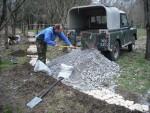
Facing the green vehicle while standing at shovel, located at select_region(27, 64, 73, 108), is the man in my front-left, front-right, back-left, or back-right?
front-left

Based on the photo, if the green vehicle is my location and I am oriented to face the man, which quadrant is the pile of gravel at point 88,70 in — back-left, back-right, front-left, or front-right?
front-left

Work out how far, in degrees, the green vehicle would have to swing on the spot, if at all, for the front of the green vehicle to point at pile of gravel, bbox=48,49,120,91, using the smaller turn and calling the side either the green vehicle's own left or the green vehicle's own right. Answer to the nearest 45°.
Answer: approximately 135° to the green vehicle's own right

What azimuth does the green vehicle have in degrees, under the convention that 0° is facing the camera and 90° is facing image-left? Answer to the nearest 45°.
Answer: approximately 225°

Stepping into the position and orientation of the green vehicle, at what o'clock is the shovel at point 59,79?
The shovel is roughly at 5 o'clock from the green vehicle.

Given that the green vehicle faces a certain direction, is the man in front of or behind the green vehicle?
behind
